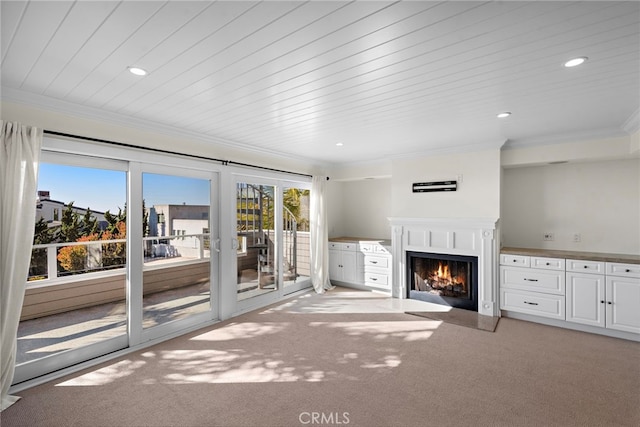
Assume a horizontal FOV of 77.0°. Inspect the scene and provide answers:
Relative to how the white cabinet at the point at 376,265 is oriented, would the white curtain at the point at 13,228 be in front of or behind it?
in front

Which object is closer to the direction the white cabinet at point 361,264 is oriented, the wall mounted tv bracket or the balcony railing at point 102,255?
the balcony railing

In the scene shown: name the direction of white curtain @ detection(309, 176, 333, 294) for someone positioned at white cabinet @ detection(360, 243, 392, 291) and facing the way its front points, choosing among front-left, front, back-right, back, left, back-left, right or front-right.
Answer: front-right

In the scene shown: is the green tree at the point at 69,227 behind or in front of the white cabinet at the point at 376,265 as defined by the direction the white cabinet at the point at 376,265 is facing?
in front

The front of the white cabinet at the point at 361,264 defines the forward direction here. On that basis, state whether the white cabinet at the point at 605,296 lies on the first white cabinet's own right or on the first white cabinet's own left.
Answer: on the first white cabinet's own left

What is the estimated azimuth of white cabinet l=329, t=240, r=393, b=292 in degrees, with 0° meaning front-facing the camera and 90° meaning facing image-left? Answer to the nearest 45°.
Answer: approximately 45°

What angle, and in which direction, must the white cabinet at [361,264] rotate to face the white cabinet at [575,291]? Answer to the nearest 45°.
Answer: approximately 90° to its left

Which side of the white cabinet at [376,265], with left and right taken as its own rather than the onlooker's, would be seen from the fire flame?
left

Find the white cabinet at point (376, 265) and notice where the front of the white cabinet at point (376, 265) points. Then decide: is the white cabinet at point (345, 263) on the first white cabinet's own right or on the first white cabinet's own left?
on the first white cabinet's own right
